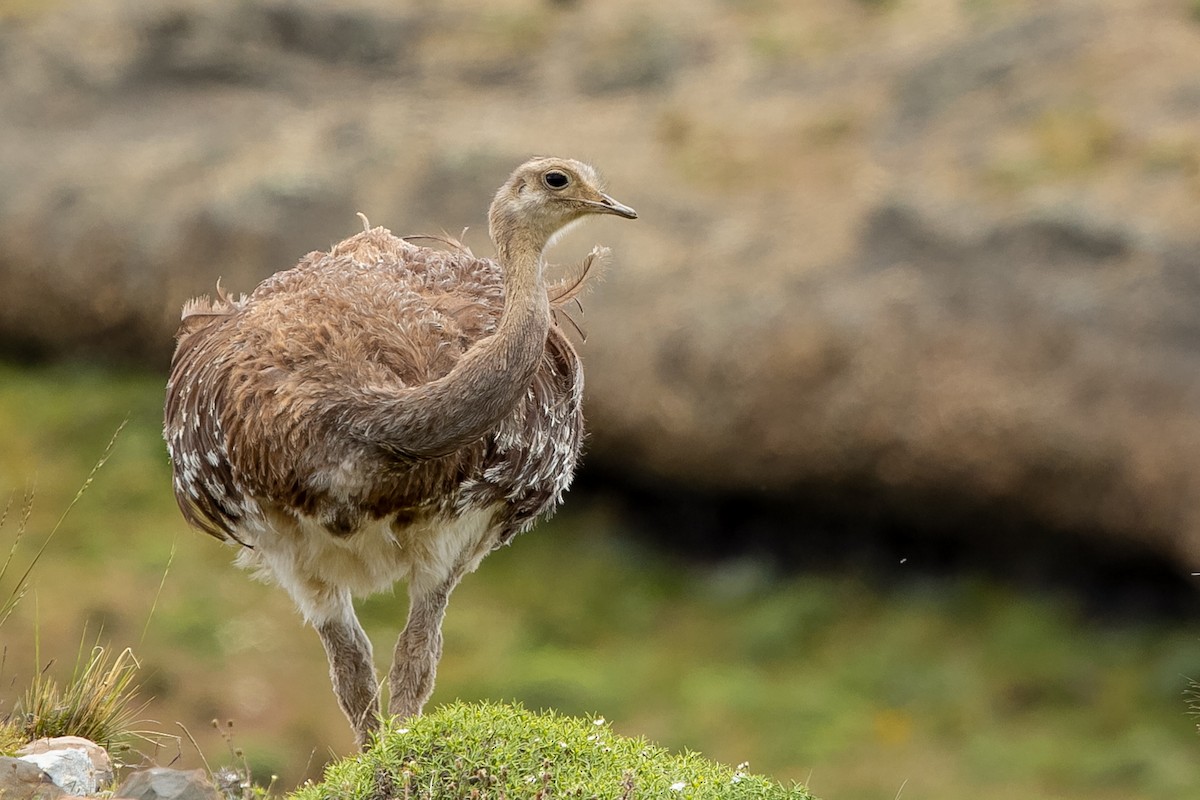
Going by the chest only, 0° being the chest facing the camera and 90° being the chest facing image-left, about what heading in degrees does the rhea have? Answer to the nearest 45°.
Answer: approximately 0°
